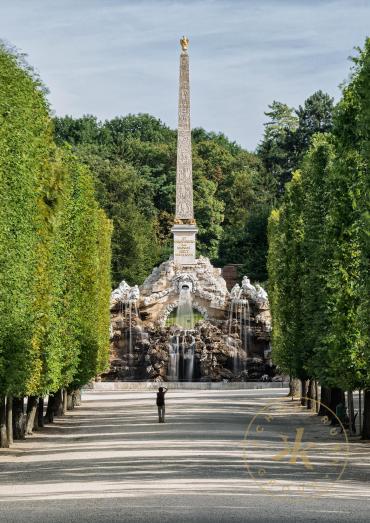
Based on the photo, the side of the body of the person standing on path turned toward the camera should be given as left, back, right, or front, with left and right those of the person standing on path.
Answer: back
